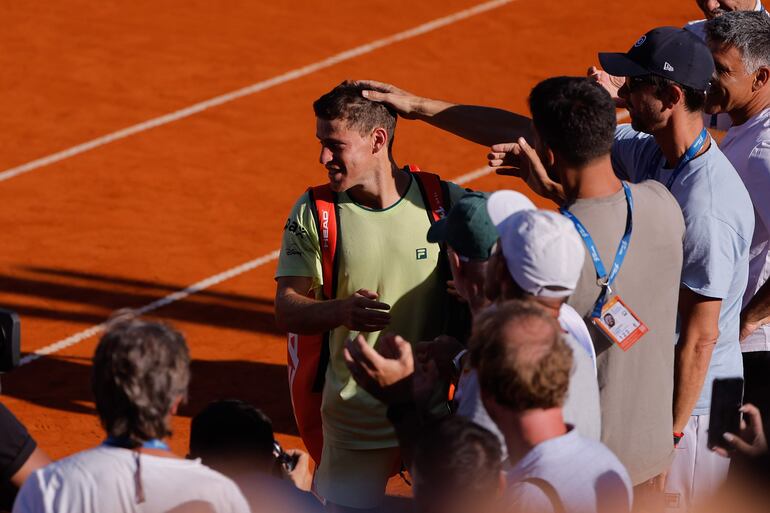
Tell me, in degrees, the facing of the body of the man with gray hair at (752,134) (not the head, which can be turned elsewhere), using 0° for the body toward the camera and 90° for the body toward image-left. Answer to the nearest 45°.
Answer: approximately 90°
